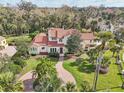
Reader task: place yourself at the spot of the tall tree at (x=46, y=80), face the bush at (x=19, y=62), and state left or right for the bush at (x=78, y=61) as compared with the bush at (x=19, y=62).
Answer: right

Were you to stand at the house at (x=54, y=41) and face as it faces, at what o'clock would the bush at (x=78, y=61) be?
The bush is roughly at 11 o'clock from the house.

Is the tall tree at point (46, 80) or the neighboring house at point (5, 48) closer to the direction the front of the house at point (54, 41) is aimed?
the tall tree

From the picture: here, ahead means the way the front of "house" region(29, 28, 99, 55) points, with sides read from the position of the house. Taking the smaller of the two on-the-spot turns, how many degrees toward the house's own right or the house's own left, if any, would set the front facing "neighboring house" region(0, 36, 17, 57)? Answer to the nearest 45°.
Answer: approximately 90° to the house's own right

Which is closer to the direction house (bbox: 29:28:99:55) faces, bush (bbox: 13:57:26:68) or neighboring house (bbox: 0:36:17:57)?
the bush

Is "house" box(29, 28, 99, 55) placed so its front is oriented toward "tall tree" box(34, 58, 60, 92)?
yes

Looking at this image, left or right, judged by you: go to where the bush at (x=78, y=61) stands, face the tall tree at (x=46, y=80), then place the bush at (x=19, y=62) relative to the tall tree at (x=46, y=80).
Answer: right

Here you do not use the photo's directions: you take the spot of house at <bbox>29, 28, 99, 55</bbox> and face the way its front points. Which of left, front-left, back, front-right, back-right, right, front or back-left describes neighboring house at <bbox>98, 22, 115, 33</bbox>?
back-left

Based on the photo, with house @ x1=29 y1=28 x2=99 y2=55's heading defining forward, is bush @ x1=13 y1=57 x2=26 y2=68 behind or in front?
in front

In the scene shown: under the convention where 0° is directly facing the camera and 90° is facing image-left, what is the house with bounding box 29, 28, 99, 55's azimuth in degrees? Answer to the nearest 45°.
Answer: approximately 0°

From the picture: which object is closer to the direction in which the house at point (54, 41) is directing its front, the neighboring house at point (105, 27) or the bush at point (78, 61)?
the bush
